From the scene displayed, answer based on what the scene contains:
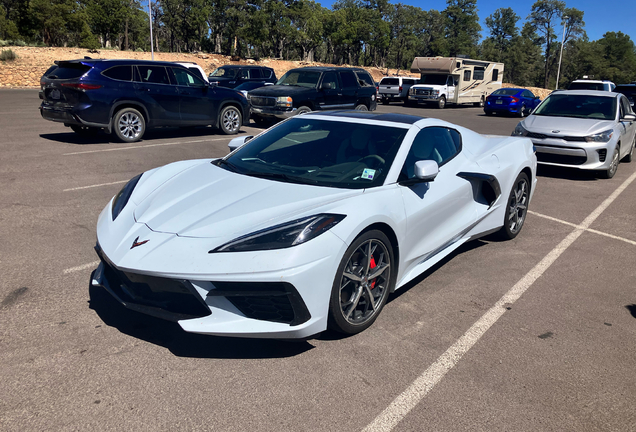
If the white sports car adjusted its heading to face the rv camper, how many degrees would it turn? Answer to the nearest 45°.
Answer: approximately 135° to its right

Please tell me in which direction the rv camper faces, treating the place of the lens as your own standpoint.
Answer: facing the viewer and to the left of the viewer

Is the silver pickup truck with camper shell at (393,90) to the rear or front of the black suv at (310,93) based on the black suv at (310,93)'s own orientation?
to the rear

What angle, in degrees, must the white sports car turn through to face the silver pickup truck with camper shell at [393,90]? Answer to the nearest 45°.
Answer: approximately 135° to its right

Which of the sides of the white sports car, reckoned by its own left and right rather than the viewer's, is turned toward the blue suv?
right

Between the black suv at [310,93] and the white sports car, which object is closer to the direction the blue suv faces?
the black suv

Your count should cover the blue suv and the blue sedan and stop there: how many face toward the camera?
0

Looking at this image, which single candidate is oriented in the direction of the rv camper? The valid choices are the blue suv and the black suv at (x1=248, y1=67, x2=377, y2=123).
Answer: the blue suv

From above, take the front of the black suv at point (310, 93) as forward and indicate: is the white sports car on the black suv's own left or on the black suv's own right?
on the black suv's own left

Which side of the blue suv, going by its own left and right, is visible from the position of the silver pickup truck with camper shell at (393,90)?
front

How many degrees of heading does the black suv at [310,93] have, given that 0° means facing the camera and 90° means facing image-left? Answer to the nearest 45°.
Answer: approximately 45°

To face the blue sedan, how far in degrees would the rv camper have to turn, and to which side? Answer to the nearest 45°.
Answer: approximately 90° to its left
